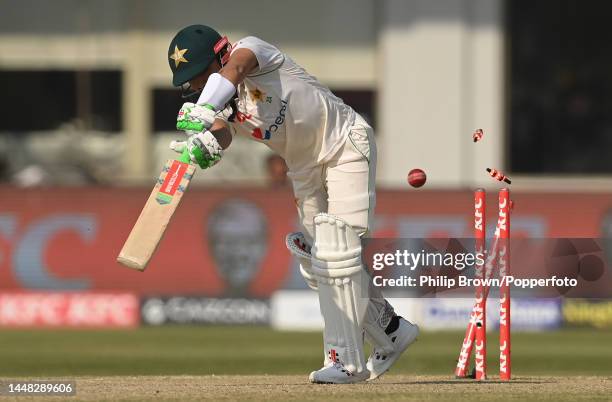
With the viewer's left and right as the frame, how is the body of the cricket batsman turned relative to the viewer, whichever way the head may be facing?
facing the viewer and to the left of the viewer
